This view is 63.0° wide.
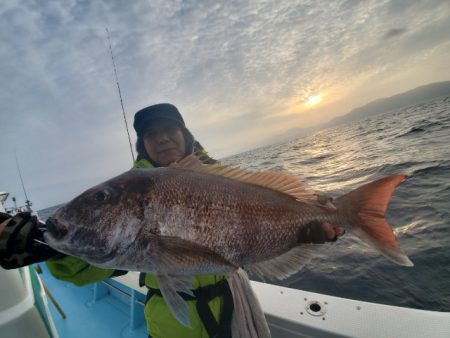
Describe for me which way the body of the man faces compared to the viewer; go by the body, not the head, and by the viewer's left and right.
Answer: facing the viewer

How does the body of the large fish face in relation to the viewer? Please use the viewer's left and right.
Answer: facing to the left of the viewer
